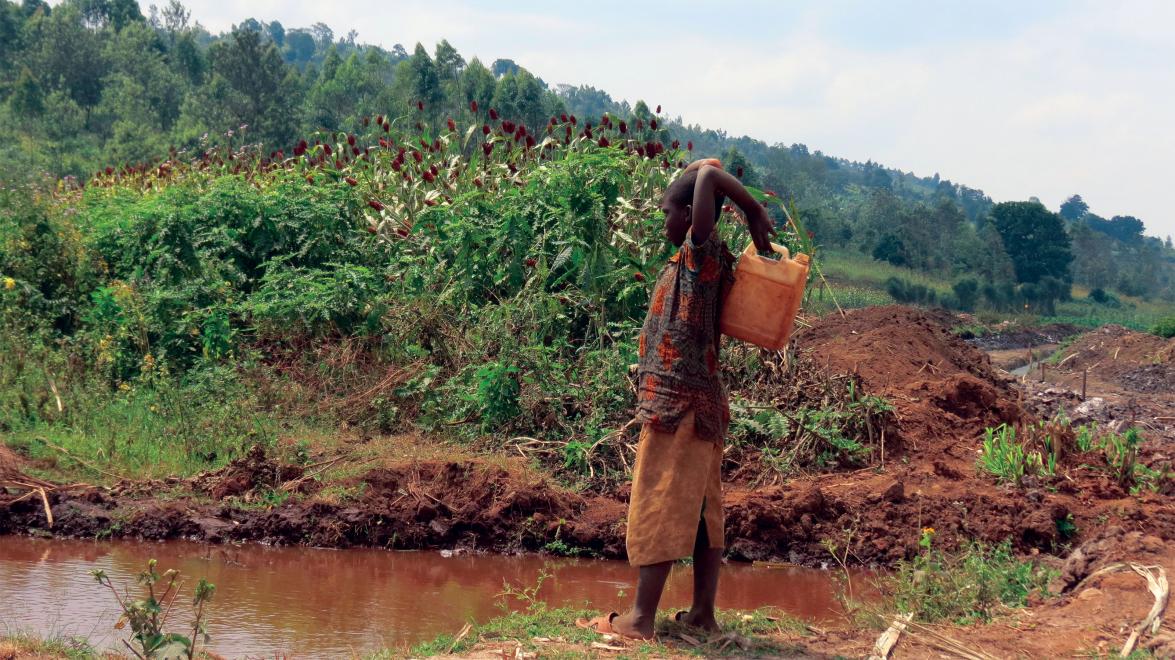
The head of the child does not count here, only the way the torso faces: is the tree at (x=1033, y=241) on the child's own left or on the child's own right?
on the child's own right

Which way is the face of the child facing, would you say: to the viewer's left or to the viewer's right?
to the viewer's left

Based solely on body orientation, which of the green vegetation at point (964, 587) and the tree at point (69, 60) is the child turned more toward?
the tree

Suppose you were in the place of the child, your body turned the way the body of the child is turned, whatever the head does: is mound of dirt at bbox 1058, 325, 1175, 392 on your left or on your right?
on your right

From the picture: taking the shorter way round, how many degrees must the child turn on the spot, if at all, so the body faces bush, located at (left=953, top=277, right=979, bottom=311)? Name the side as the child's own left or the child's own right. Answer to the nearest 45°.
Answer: approximately 90° to the child's own right

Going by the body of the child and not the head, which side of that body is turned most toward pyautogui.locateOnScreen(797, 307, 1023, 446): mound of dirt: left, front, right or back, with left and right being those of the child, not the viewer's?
right

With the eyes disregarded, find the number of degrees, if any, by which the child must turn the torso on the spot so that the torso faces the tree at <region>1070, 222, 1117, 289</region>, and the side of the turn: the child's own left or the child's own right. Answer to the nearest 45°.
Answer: approximately 90° to the child's own right

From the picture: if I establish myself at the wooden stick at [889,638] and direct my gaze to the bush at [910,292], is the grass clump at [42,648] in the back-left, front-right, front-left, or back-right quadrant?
back-left
